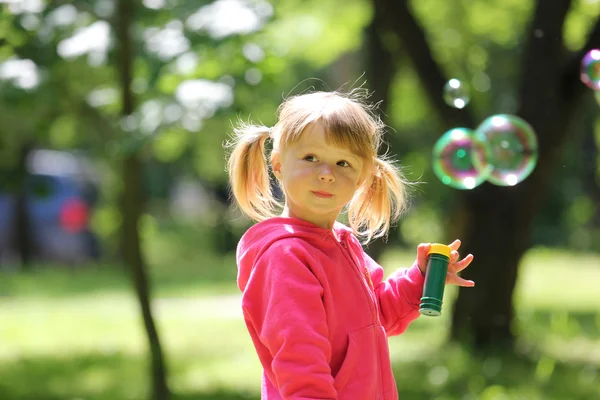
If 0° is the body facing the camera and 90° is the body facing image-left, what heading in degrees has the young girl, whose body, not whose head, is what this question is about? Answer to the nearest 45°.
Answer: approximately 315°

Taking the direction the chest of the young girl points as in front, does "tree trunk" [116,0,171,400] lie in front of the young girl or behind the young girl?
behind

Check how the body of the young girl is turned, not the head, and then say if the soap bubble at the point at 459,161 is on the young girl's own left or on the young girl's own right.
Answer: on the young girl's own left

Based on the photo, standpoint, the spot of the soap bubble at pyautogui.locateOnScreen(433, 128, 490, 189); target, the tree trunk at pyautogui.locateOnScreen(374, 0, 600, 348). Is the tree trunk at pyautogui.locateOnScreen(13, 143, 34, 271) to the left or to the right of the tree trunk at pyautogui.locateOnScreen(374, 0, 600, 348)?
left
